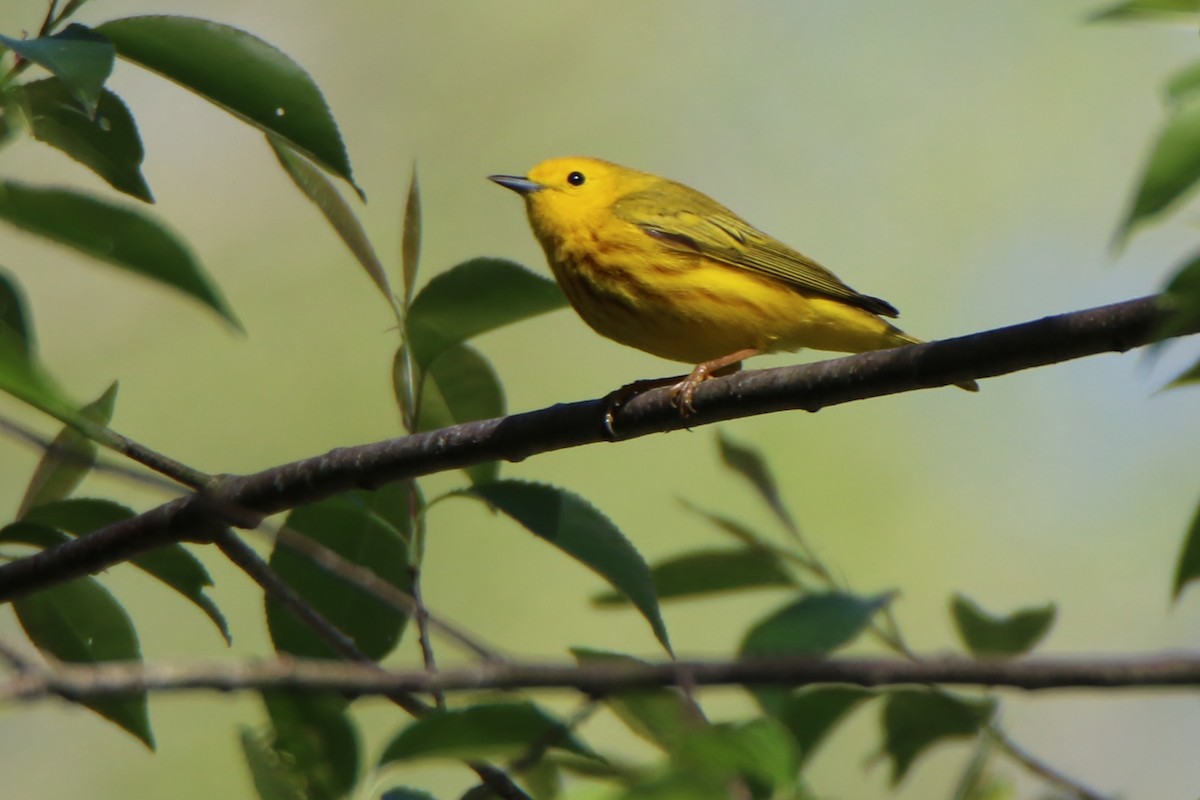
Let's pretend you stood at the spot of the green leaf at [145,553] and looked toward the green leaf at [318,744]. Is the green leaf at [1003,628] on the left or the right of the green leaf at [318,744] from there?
left

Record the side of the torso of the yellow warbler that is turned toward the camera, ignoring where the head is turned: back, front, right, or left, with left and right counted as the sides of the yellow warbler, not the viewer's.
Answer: left

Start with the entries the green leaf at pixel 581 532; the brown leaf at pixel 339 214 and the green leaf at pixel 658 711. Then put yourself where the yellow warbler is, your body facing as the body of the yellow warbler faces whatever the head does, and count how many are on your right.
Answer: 0

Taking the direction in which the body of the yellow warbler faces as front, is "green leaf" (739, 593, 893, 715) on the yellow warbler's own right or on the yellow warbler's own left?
on the yellow warbler's own left

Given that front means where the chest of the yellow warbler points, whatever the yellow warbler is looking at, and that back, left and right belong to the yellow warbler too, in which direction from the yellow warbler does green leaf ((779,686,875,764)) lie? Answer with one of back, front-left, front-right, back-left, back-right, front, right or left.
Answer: left

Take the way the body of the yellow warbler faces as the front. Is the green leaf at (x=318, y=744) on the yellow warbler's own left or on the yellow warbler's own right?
on the yellow warbler's own left

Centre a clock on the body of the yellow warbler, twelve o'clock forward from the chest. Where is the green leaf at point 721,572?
The green leaf is roughly at 3 o'clock from the yellow warbler.
